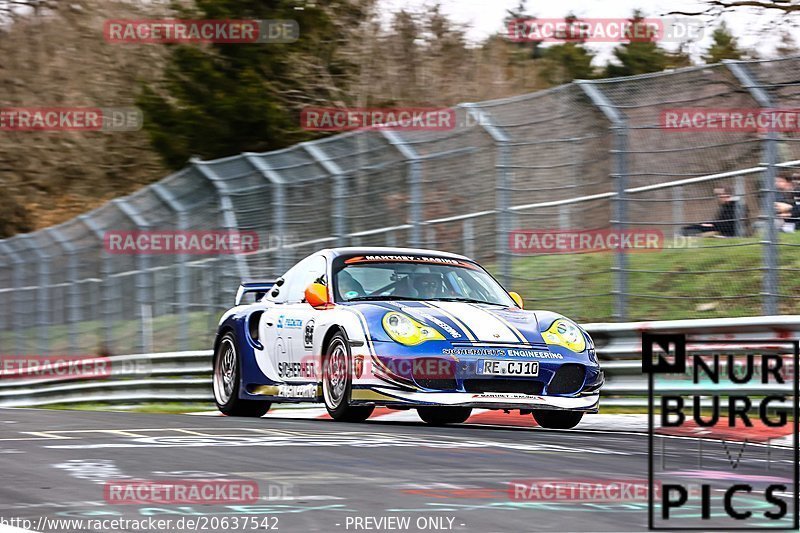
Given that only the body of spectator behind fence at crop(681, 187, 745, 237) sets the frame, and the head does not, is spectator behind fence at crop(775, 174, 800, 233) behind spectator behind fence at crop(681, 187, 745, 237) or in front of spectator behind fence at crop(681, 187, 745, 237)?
behind

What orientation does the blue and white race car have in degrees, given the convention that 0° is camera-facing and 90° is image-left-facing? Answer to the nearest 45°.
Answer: approximately 315°

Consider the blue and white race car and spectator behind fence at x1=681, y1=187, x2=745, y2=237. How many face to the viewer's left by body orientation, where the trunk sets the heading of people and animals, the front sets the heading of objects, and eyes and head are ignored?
1

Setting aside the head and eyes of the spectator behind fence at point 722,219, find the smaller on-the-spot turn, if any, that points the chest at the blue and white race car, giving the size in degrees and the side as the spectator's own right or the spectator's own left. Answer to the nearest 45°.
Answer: approximately 45° to the spectator's own left

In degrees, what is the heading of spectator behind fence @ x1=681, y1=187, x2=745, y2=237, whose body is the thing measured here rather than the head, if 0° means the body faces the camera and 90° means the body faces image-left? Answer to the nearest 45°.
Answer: approximately 90°
